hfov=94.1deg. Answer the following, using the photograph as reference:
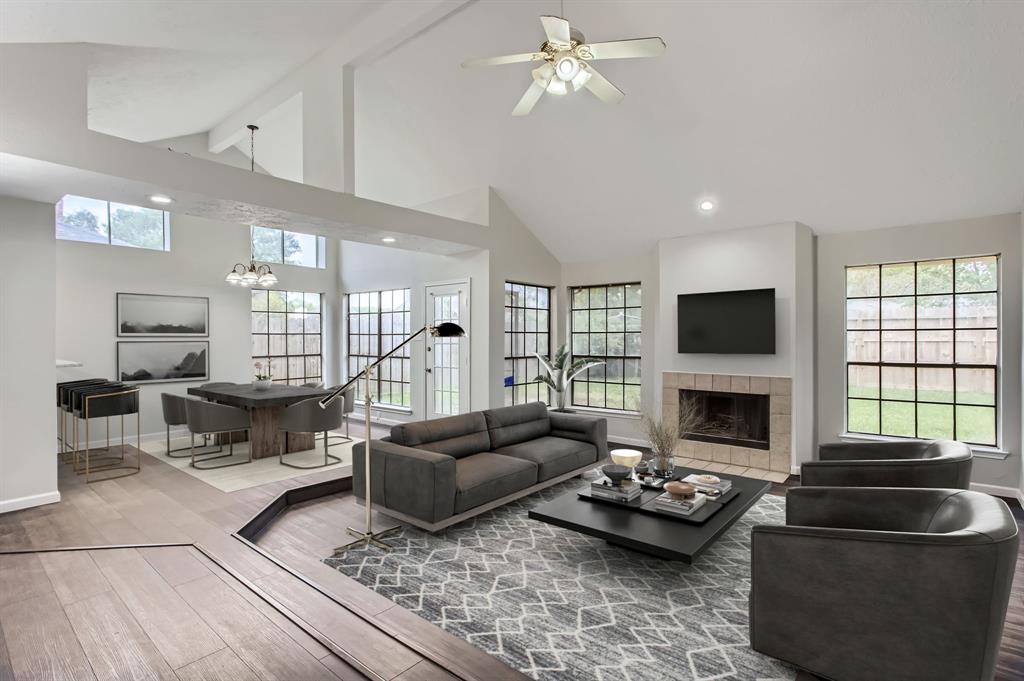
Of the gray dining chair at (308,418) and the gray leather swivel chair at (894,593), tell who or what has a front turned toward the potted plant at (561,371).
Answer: the gray leather swivel chair

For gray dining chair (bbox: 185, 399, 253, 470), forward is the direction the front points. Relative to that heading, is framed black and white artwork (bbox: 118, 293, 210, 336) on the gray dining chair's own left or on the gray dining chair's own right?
on the gray dining chair's own left

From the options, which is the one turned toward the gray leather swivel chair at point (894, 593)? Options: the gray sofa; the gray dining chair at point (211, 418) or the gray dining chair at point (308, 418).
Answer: the gray sofa

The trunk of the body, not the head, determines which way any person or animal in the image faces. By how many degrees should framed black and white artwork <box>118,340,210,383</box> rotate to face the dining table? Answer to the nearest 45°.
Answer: approximately 45° to its left

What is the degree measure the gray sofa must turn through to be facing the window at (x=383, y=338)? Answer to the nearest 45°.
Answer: approximately 135° to its left

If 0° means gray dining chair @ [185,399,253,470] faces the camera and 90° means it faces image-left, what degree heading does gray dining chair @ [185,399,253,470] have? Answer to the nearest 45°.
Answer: approximately 225°

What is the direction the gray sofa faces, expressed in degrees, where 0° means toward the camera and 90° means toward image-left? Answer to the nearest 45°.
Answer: approximately 315°

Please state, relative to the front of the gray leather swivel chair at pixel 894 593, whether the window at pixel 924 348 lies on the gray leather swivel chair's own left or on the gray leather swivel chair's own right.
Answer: on the gray leather swivel chair's own right

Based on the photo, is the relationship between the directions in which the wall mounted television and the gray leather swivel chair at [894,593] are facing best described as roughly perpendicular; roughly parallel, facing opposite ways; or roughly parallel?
roughly perpendicular

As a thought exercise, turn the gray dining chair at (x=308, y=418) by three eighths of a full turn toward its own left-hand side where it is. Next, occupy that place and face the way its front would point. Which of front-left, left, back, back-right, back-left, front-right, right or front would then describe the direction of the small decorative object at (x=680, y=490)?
front-left

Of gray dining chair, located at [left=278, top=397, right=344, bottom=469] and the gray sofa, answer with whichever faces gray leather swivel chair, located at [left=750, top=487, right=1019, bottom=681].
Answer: the gray sofa
